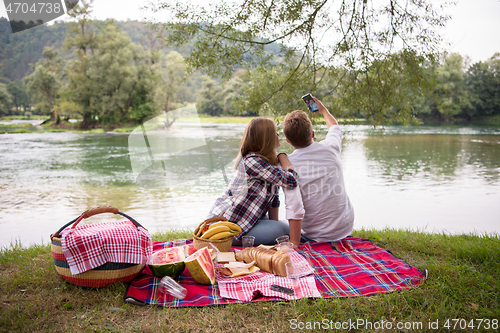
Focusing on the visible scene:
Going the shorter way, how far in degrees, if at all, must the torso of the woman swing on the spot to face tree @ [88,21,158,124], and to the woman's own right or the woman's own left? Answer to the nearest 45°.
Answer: approximately 45° to the woman's own left

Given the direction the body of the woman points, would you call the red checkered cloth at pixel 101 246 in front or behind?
behind

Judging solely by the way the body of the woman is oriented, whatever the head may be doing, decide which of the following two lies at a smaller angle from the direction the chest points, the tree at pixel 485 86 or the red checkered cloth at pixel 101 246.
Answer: the tree

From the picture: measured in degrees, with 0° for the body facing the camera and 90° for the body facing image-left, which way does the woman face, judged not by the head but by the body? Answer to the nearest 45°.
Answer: approximately 225°

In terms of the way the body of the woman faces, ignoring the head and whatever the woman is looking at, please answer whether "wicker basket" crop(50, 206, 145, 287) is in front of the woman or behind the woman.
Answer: behind

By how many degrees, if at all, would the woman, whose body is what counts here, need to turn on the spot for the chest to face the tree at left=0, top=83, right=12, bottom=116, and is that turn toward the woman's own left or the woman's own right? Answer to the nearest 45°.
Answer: approximately 90° to the woman's own left

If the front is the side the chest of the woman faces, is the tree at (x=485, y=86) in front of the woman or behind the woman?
in front

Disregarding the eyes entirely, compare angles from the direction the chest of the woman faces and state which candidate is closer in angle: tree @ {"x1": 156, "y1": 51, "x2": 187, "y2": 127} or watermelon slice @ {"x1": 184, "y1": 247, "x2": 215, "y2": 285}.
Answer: the tree

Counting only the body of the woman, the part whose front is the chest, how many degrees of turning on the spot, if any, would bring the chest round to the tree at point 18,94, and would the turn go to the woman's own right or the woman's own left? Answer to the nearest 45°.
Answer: approximately 90° to the woman's own left

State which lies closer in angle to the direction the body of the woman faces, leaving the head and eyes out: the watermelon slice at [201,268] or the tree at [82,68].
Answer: the tree

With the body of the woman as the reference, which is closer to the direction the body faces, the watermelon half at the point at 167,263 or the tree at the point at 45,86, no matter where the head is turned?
the tree

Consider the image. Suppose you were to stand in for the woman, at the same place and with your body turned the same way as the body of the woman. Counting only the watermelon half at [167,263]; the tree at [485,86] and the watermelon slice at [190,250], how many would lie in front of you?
1

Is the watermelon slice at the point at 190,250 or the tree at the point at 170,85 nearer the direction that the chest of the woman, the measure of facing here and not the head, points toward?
the tree
